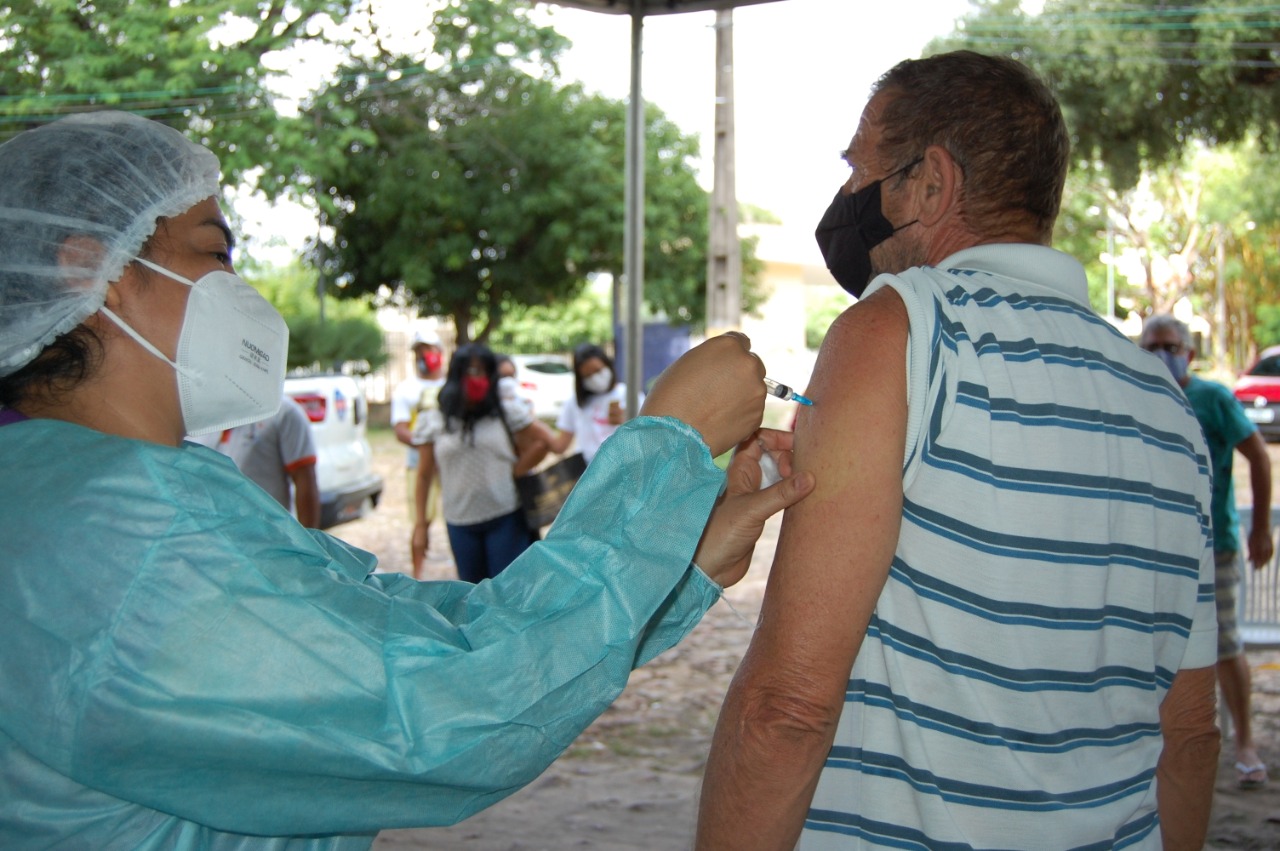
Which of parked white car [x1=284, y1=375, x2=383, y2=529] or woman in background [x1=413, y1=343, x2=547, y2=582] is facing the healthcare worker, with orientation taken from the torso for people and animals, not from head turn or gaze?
the woman in background

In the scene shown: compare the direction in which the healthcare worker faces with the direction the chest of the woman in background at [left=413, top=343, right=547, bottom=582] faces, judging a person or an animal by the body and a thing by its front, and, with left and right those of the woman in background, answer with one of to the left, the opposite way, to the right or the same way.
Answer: to the left

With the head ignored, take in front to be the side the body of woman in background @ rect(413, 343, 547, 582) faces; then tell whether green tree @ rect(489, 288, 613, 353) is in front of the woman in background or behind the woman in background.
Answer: behind

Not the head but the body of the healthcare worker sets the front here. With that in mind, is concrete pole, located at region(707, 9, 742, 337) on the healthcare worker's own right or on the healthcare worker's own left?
on the healthcare worker's own left

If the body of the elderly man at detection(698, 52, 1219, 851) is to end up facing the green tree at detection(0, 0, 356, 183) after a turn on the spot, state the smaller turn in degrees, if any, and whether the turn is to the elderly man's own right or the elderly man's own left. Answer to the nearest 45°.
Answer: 0° — they already face it

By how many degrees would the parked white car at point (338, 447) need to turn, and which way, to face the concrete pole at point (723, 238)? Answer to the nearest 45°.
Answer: approximately 90° to its right

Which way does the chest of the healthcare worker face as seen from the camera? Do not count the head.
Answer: to the viewer's right

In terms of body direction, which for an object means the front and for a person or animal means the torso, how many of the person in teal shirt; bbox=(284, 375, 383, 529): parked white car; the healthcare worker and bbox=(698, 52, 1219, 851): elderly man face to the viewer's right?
1

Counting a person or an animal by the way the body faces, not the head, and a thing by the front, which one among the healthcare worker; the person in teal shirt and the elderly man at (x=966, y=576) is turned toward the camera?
the person in teal shirt

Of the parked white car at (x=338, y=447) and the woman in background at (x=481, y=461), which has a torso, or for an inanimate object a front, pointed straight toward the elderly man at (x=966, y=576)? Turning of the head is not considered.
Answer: the woman in background

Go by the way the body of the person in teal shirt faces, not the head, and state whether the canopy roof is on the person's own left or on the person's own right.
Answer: on the person's own right

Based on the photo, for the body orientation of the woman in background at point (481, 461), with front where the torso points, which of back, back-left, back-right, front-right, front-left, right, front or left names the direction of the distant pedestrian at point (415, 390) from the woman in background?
back

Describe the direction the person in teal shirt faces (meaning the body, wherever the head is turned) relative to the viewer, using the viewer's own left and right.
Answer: facing the viewer
